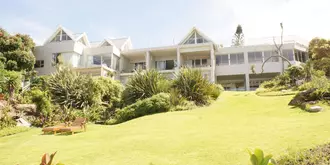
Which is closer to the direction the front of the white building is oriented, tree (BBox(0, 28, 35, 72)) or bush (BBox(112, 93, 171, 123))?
the bush

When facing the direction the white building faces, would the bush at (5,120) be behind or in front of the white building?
in front

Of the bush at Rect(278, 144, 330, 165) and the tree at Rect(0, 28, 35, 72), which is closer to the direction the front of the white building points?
the bush

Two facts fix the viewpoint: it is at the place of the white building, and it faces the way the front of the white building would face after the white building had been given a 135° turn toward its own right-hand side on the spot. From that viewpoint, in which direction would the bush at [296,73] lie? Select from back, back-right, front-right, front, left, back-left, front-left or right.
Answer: back

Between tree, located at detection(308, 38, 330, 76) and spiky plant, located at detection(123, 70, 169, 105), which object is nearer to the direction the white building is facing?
the spiky plant

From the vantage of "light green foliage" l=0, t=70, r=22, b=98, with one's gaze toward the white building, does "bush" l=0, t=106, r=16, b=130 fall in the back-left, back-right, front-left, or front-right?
back-right

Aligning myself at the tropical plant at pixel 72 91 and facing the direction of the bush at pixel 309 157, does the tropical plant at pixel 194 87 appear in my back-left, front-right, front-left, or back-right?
front-left

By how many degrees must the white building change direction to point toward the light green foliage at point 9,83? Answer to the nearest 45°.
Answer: approximately 45° to its right

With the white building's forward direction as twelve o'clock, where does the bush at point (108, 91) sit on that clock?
The bush is roughly at 1 o'clock from the white building.

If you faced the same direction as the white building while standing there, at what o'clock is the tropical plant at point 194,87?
The tropical plant is roughly at 12 o'clock from the white building.

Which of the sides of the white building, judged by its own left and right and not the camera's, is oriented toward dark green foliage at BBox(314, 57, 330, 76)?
left

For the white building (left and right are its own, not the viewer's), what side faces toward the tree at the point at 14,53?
right

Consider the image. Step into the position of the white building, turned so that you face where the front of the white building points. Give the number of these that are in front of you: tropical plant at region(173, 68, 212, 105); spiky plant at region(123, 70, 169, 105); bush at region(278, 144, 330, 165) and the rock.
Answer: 4

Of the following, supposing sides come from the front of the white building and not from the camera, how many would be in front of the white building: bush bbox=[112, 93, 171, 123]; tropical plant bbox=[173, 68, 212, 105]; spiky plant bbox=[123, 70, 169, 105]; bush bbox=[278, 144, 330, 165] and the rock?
5

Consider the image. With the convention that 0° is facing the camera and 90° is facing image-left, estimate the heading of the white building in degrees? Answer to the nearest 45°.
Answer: approximately 0°

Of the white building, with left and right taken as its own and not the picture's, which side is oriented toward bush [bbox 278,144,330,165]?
front

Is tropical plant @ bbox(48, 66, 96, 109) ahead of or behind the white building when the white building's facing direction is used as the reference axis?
ahead

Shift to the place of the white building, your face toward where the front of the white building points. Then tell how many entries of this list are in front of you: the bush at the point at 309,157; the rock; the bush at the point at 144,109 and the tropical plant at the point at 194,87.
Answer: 4

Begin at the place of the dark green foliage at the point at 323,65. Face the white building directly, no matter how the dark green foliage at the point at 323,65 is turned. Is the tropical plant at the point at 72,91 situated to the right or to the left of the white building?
left
